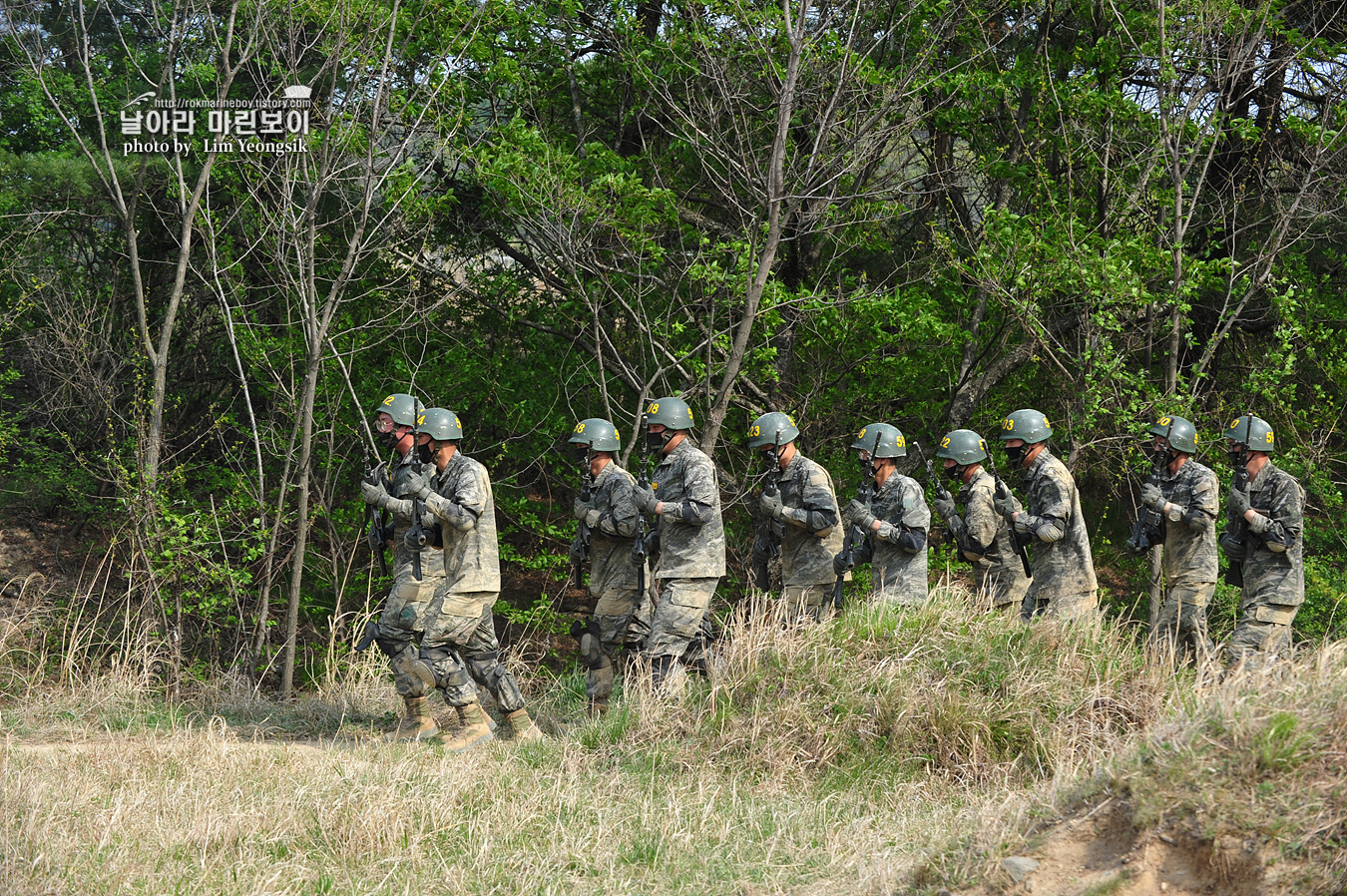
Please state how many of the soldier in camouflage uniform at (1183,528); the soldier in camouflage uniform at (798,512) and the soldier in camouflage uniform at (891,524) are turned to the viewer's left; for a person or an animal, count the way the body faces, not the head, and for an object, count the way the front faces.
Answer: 3

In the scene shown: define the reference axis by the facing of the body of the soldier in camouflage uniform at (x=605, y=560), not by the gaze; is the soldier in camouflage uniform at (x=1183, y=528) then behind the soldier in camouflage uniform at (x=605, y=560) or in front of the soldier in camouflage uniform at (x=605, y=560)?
behind

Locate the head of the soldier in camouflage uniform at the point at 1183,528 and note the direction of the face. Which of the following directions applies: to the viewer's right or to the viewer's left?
to the viewer's left

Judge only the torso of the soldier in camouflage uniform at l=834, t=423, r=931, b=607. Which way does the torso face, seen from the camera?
to the viewer's left

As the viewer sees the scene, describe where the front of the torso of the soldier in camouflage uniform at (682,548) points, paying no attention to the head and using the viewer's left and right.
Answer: facing to the left of the viewer

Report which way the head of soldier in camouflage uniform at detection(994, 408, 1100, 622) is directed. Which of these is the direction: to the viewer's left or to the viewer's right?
to the viewer's left

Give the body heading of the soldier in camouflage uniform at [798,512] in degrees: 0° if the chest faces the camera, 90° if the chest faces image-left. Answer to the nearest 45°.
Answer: approximately 90°

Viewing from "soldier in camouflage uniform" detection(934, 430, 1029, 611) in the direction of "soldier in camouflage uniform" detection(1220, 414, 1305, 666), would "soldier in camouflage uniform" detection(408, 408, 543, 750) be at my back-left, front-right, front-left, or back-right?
back-right

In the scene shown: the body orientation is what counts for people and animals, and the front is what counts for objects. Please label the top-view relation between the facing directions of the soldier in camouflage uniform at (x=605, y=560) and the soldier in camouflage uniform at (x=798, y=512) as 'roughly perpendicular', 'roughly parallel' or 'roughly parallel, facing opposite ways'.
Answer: roughly parallel

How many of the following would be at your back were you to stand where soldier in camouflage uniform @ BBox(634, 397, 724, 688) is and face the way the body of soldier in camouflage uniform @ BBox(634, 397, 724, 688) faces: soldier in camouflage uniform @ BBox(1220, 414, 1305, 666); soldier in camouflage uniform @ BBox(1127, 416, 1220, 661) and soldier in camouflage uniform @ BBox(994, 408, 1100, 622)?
3

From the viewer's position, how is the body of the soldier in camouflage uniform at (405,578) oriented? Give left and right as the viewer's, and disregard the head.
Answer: facing to the left of the viewer

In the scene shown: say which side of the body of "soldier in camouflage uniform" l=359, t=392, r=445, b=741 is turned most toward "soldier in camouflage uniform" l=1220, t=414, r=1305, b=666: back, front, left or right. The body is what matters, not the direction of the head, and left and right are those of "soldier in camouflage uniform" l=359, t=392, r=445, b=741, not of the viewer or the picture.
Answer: back

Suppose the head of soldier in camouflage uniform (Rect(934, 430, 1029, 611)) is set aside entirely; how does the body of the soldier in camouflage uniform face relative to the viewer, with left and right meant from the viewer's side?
facing to the left of the viewer

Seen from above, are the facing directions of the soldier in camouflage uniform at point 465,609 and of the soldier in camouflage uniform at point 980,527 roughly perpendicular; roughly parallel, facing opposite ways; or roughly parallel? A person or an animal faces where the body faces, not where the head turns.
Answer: roughly parallel

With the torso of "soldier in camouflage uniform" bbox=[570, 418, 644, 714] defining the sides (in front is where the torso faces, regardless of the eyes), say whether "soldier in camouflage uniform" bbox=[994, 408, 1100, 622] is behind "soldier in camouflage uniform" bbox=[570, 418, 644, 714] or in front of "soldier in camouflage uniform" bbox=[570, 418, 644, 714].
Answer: behind
